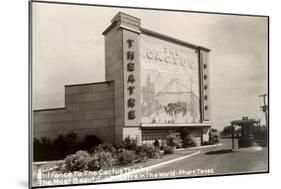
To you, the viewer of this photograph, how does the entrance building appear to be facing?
facing the viewer and to the right of the viewer
